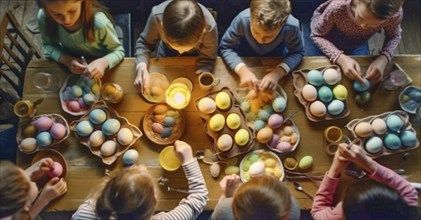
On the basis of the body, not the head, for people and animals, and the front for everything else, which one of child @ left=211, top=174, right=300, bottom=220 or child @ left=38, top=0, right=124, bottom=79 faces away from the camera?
child @ left=211, top=174, right=300, bottom=220

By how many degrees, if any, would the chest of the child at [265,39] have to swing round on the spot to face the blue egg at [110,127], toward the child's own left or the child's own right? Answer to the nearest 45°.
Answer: approximately 45° to the child's own right

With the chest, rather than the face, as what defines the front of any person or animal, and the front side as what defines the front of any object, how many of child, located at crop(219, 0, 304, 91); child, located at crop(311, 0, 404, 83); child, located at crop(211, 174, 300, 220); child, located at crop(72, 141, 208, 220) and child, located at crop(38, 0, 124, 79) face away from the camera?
2

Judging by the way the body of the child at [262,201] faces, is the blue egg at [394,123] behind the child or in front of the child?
in front

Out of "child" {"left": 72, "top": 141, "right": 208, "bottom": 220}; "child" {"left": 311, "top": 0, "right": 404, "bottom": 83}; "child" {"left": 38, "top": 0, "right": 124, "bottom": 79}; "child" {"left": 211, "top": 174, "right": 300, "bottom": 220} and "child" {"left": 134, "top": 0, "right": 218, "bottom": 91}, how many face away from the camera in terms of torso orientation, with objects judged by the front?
2

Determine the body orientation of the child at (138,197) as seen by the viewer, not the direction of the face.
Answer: away from the camera

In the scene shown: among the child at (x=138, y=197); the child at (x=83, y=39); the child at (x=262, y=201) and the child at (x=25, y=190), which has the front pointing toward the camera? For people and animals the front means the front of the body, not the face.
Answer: the child at (x=83, y=39)

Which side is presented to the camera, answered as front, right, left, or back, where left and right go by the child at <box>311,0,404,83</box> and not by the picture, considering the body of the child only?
front

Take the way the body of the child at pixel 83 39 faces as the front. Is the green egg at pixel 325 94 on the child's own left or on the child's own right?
on the child's own left

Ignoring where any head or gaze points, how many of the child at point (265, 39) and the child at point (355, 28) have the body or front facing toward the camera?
2

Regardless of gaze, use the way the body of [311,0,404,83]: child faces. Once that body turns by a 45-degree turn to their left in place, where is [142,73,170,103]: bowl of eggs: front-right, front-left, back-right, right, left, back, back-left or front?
right

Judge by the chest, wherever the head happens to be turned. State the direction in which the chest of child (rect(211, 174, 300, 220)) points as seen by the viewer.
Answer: away from the camera

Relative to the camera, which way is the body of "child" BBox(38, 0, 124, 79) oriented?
toward the camera

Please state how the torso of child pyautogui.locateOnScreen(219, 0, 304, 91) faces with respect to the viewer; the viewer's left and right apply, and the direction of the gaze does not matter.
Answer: facing the viewer

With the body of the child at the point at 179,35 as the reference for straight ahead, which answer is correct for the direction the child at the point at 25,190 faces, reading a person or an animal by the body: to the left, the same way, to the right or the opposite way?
the opposite way

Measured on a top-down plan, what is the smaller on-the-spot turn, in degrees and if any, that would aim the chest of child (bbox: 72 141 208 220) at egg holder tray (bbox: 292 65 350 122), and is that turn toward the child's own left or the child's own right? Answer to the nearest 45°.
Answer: approximately 45° to the child's own right

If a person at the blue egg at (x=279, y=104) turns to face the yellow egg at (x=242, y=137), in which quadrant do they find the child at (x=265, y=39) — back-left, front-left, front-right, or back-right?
back-right

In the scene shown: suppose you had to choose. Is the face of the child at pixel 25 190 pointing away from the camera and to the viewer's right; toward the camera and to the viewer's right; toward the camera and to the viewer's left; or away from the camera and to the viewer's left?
away from the camera and to the viewer's right
